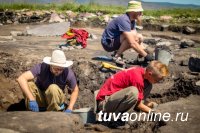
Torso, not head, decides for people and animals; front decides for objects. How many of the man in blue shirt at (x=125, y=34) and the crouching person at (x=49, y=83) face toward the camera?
1

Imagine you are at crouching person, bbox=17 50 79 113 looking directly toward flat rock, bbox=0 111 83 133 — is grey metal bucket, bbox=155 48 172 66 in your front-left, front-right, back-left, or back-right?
back-left

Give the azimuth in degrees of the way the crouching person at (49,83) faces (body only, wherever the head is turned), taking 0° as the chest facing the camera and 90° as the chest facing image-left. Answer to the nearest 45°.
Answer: approximately 0°
